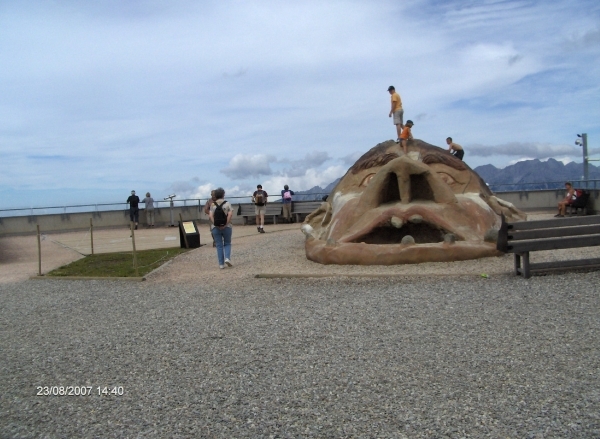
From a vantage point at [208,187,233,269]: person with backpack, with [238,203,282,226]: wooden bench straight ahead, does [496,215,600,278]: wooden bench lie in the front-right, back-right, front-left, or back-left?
back-right

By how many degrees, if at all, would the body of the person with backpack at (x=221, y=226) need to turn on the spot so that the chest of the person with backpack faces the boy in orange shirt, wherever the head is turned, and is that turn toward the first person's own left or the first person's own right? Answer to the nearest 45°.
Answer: approximately 90° to the first person's own right

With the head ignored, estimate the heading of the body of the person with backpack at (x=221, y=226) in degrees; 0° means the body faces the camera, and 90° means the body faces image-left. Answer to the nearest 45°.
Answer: approximately 180°

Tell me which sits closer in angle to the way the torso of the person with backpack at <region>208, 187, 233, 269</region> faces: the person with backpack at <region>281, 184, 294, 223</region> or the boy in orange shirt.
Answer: the person with backpack
